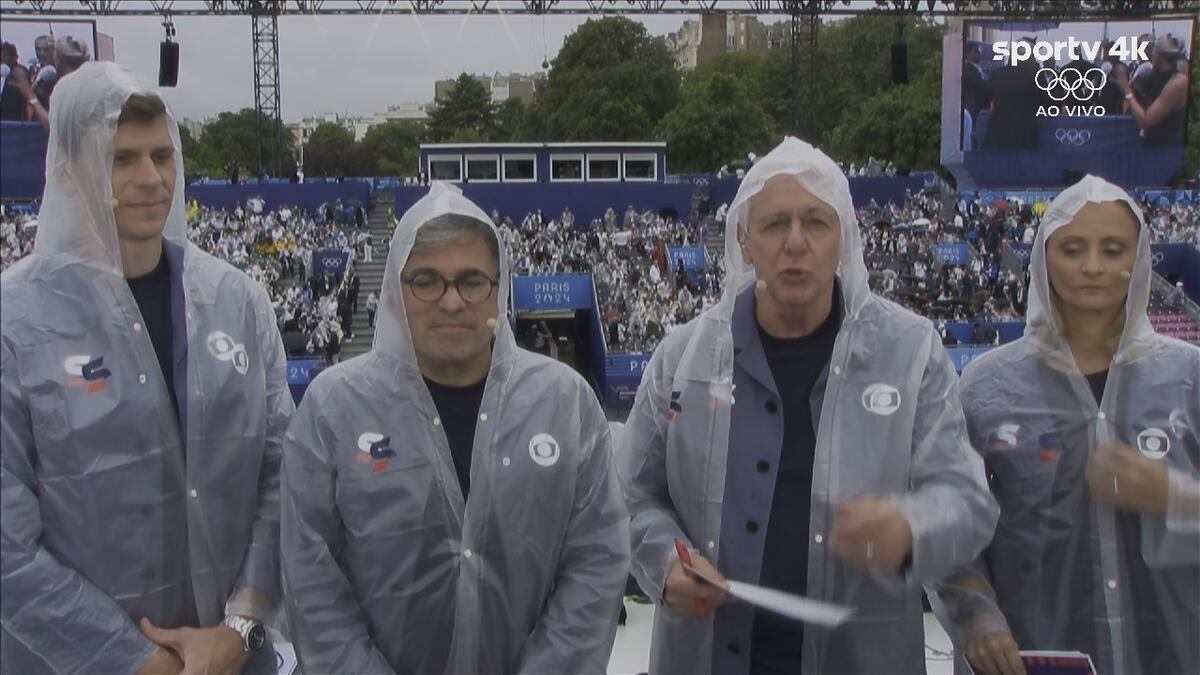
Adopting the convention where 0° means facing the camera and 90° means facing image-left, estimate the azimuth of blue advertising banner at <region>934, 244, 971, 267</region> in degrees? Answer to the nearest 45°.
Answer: approximately 0°

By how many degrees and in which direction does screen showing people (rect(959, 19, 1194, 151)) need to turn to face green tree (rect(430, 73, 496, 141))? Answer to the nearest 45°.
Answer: approximately 135° to its right

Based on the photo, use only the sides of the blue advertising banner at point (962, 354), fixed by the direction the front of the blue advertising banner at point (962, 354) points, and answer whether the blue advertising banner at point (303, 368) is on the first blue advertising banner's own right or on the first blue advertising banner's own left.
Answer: on the first blue advertising banner's own right

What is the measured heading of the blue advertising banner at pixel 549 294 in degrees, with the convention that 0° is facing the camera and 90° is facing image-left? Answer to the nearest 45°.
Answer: approximately 0°

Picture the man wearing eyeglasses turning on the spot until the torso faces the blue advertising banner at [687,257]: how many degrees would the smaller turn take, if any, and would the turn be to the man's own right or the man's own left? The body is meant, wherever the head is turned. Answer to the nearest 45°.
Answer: approximately 180°
